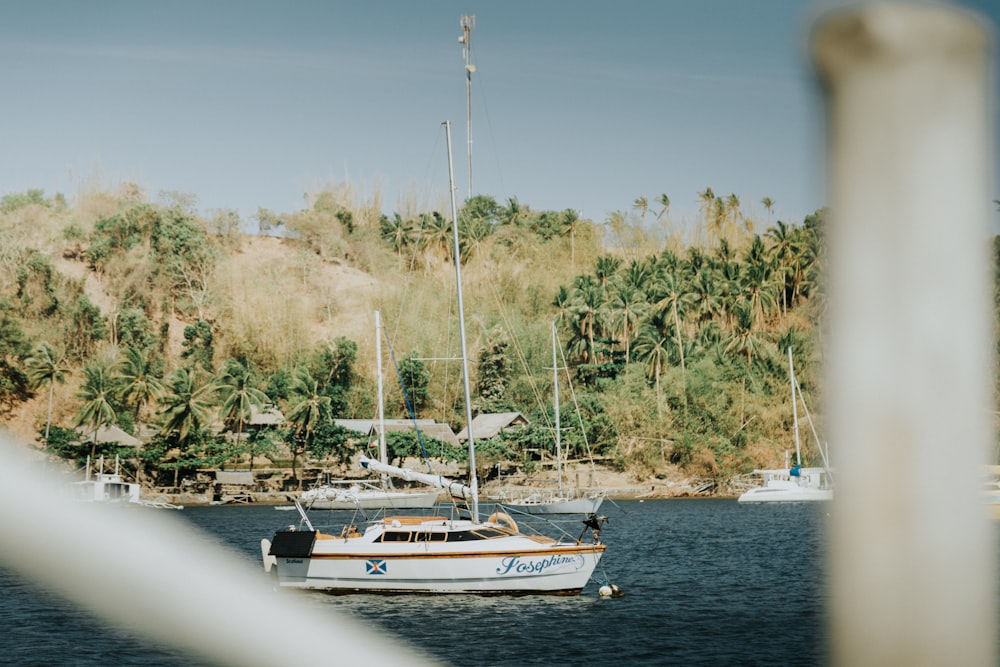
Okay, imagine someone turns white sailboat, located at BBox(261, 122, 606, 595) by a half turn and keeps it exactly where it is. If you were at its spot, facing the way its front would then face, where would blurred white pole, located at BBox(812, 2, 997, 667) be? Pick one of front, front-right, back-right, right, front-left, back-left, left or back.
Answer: left

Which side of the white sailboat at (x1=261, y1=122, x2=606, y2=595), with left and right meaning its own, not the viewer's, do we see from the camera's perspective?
right
